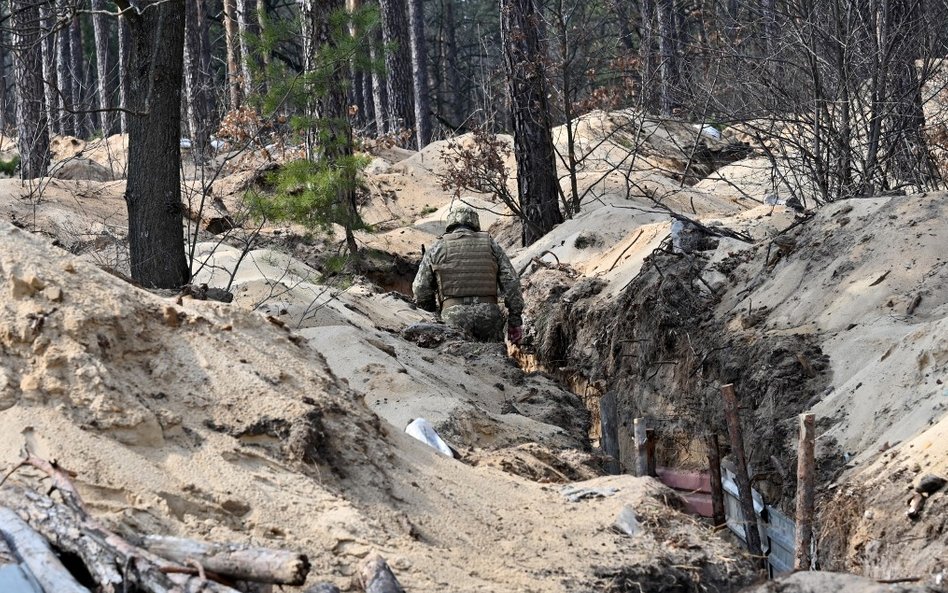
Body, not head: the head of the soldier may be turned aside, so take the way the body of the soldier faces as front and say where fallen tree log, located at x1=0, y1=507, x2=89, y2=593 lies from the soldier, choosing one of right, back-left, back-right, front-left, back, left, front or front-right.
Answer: back

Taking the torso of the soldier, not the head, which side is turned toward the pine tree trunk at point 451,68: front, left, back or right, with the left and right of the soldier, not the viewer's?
front

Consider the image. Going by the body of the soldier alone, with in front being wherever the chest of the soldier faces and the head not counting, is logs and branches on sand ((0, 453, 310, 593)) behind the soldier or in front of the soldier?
behind

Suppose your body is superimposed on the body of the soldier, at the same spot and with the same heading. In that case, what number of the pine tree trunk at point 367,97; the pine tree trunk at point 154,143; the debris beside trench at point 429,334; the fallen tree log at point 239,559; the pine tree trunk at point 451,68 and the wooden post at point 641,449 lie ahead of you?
2

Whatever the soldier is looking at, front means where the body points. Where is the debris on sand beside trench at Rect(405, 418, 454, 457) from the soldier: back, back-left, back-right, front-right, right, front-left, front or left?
back

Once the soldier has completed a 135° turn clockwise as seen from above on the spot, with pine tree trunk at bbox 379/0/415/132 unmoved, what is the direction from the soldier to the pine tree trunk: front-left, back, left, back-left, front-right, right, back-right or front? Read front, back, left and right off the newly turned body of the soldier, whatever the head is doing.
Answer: back-left

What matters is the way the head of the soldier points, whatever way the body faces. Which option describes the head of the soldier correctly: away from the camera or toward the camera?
away from the camera

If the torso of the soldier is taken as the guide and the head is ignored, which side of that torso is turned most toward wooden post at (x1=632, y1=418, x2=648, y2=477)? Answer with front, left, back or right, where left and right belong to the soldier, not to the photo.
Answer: back

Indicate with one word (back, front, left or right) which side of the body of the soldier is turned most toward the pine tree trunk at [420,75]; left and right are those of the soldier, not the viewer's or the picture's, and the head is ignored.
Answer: front

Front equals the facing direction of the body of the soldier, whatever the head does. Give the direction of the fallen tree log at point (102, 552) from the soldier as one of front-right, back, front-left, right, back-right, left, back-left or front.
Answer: back

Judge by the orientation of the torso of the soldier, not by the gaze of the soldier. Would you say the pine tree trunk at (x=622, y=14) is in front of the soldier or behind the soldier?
in front

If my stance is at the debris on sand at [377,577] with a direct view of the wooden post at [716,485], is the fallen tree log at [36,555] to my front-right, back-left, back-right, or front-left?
back-left

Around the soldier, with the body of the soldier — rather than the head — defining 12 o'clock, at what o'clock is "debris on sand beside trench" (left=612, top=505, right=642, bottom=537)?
The debris on sand beside trench is roughly at 6 o'clock from the soldier.

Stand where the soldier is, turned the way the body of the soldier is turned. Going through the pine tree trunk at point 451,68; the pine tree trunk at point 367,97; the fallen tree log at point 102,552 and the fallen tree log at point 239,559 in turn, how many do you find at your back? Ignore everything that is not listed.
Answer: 2

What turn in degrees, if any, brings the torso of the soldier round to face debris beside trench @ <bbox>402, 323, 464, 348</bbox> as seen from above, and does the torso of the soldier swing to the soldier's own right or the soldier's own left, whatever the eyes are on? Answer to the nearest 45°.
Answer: approximately 135° to the soldier's own left

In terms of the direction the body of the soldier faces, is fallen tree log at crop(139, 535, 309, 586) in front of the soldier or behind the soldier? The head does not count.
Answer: behind

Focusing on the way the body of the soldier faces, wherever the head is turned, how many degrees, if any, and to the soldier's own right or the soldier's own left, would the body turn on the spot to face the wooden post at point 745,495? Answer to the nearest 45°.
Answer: approximately 180°

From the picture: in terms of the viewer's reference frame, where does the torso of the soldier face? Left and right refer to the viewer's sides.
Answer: facing away from the viewer
